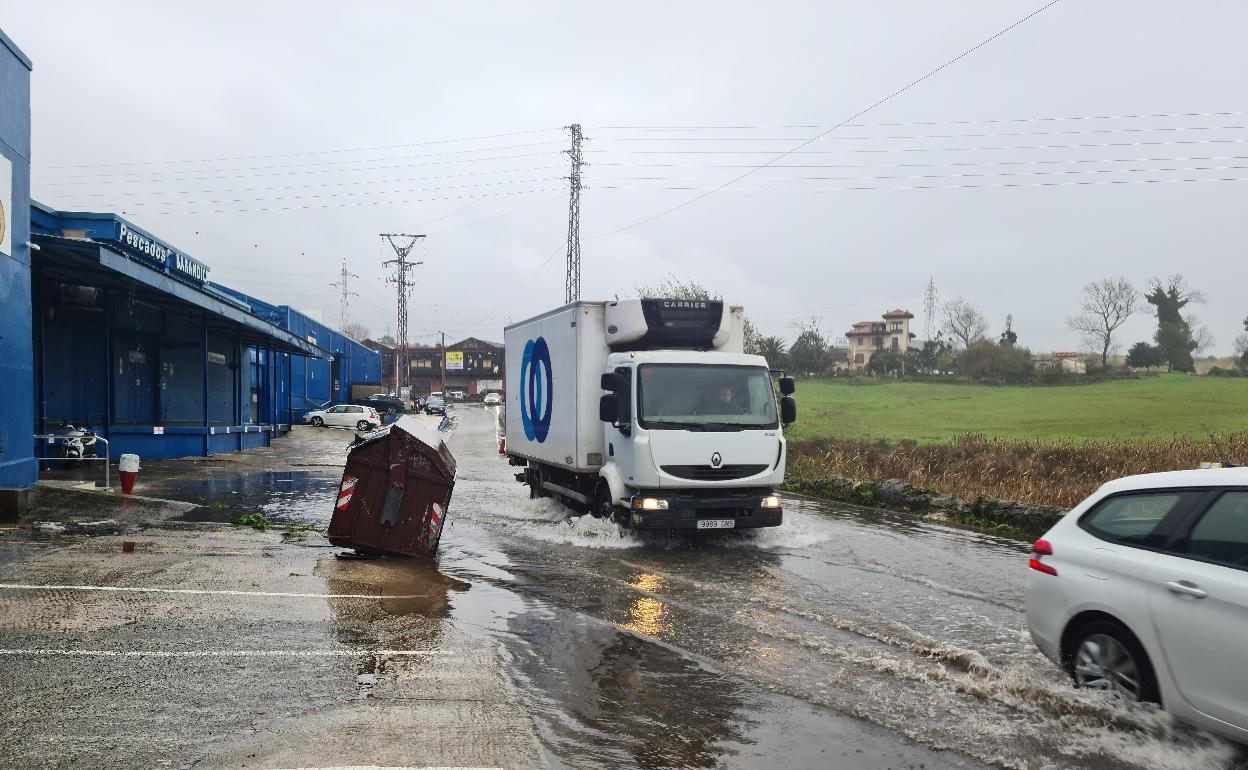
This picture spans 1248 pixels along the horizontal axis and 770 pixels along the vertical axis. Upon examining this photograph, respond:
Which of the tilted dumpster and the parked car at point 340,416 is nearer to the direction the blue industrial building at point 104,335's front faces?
the tilted dumpster

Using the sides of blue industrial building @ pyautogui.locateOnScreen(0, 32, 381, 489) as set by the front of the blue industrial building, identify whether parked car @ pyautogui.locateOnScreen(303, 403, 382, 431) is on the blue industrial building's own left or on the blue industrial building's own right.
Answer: on the blue industrial building's own left

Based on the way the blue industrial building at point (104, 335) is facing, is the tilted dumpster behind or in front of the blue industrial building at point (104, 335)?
in front

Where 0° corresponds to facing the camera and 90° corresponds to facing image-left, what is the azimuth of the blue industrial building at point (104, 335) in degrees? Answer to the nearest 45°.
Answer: approximately 315°

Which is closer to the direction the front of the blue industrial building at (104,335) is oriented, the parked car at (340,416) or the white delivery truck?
the white delivery truck

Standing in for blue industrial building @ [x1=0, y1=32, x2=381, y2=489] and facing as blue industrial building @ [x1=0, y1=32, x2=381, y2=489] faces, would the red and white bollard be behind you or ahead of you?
ahead

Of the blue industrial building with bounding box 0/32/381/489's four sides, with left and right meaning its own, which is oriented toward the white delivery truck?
front
